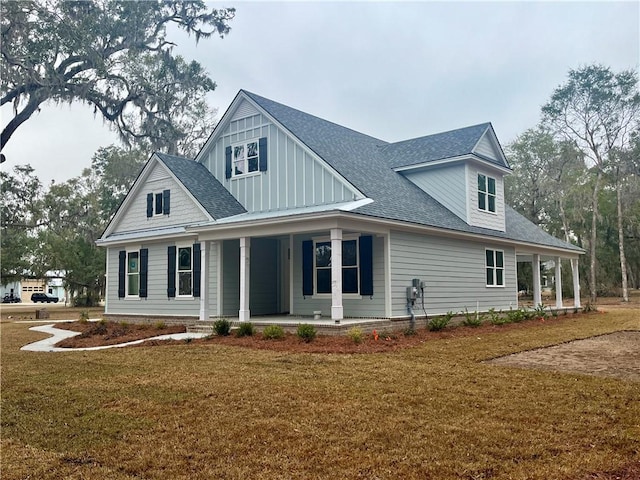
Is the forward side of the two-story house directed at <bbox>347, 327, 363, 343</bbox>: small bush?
no

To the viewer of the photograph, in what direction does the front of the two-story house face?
facing the viewer and to the left of the viewer

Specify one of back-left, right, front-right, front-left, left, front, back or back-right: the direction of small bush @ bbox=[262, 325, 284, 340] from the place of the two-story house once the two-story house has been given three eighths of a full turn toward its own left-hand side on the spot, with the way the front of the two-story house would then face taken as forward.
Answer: right

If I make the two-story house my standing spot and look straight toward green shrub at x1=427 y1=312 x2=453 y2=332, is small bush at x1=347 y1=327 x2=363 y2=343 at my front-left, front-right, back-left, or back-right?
front-right

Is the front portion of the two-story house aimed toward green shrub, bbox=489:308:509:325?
no

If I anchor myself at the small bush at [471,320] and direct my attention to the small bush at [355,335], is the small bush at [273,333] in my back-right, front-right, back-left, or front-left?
front-right

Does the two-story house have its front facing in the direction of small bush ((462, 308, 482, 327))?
no

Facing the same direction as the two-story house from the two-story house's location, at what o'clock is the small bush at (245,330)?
The small bush is roughly at 11 o'clock from the two-story house.
